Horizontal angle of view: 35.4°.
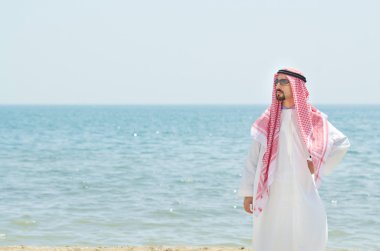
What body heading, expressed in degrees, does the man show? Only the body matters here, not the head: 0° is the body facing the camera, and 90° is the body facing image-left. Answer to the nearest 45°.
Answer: approximately 0°
